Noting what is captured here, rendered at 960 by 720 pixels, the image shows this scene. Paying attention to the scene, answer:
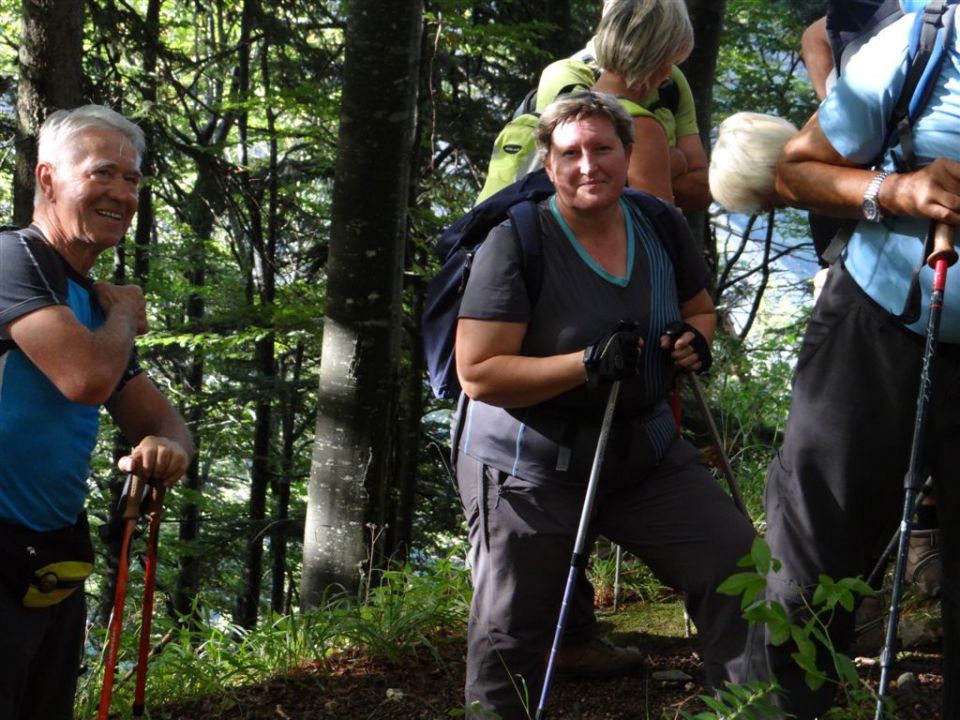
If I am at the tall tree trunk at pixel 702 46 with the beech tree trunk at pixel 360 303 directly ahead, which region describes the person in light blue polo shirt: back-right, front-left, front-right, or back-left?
front-left

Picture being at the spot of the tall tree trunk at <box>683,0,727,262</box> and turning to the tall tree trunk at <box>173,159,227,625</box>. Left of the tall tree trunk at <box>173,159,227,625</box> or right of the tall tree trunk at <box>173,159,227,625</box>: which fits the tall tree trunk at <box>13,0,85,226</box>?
left

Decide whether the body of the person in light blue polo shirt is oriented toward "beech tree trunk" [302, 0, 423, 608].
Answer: no

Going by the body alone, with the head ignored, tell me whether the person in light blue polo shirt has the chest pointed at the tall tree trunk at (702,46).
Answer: no
